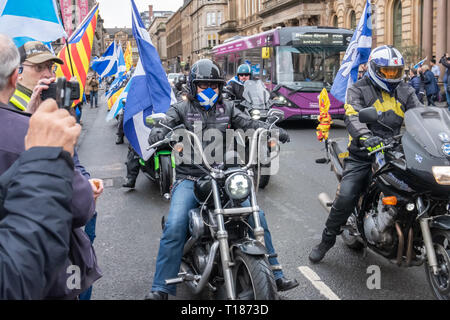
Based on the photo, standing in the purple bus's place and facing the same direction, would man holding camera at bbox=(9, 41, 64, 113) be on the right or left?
on its right

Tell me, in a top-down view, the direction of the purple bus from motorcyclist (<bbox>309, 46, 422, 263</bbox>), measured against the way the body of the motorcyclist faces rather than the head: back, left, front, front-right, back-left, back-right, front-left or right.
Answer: back-left

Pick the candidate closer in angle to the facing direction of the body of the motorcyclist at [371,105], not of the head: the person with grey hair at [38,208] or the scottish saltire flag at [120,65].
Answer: the person with grey hair

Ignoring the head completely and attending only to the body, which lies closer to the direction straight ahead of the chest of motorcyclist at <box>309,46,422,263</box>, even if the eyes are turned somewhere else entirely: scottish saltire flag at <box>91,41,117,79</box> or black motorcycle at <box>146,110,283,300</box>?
the black motorcycle

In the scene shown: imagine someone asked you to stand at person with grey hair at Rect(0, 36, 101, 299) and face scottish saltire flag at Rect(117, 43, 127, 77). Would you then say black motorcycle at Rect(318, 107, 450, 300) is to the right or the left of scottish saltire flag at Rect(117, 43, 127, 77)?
right

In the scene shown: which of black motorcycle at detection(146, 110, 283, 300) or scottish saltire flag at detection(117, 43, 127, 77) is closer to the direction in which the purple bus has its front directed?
the black motorcycle

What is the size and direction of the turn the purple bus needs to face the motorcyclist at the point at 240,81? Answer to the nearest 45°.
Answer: approximately 45° to its right

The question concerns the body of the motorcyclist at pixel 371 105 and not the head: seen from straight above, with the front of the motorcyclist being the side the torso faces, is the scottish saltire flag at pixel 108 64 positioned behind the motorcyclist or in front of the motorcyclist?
behind

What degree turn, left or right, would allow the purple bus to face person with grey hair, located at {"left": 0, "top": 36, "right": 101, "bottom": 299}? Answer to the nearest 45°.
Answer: approximately 45° to its right
